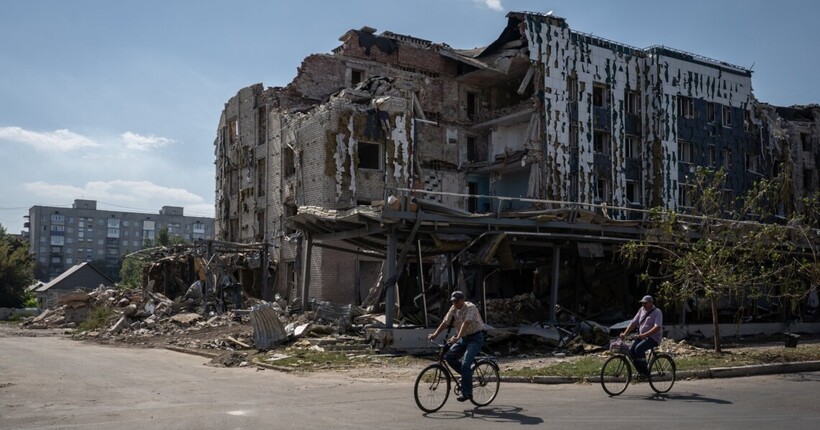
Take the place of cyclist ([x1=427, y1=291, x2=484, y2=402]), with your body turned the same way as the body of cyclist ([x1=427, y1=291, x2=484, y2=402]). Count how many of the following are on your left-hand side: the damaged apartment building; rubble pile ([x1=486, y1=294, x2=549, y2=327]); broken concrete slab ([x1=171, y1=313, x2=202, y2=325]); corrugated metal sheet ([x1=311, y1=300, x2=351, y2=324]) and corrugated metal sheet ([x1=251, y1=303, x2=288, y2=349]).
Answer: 0

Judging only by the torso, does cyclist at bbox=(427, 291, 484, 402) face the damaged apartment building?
no

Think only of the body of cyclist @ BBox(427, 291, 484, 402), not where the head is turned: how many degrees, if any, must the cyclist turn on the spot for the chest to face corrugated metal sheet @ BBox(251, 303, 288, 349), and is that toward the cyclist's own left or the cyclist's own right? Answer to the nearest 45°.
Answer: approximately 90° to the cyclist's own right

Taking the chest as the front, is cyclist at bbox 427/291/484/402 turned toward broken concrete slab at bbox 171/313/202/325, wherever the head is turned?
no

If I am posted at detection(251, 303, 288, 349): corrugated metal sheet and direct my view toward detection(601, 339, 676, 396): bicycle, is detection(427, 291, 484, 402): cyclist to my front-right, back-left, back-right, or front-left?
front-right

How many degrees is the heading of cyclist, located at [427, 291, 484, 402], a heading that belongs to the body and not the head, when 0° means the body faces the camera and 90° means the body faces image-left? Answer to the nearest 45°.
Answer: approximately 45°

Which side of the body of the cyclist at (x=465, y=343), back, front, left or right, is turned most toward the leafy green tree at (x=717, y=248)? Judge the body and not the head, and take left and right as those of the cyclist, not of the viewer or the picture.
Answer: back

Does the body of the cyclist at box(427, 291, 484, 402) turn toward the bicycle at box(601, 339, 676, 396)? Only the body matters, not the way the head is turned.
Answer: no

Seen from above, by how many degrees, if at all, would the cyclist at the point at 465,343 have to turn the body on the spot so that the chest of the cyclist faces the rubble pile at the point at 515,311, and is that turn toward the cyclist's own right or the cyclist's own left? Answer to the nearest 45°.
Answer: approximately 135° to the cyclist's own right
